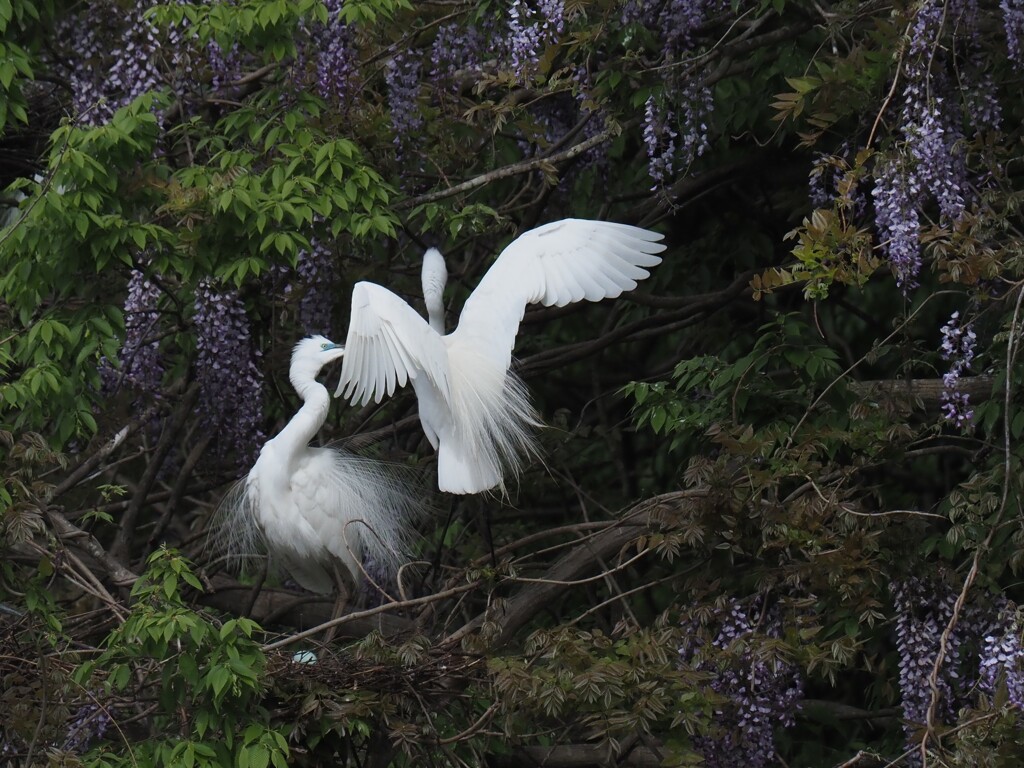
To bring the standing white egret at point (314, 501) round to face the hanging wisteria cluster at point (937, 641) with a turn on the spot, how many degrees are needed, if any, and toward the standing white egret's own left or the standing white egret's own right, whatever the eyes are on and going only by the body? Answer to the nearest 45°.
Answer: approximately 90° to the standing white egret's own left

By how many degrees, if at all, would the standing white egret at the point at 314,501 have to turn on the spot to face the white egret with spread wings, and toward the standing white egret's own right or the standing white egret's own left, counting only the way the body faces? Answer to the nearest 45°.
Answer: approximately 90° to the standing white egret's own left

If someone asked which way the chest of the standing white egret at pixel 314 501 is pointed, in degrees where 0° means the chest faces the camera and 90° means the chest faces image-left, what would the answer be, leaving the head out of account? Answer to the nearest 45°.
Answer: approximately 45°

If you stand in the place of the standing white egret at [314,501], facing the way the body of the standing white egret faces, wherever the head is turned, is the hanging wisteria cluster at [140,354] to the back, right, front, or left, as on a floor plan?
right

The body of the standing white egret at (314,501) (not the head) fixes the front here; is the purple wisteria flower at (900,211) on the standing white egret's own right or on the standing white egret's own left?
on the standing white egret's own left

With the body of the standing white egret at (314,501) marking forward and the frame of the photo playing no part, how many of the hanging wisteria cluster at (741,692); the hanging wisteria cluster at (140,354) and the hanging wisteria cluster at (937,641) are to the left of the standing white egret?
2

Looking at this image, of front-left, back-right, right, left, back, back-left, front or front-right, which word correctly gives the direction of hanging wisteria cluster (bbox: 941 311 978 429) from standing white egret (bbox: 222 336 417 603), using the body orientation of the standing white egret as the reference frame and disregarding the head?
left

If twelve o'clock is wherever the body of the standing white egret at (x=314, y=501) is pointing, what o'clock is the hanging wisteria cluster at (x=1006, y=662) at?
The hanging wisteria cluster is roughly at 9 o'clock from the standing white egret.
